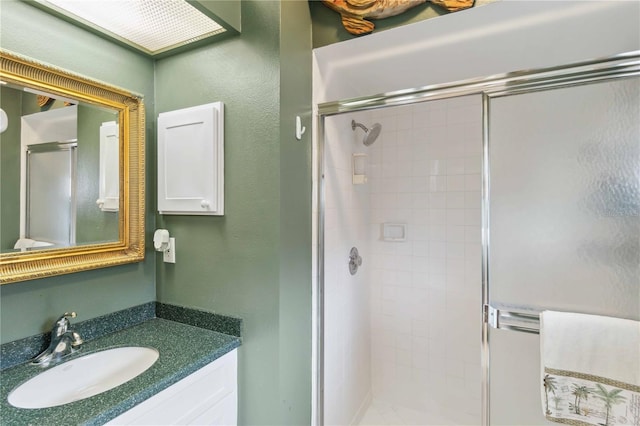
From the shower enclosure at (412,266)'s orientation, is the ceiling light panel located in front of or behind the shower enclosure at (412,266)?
in front

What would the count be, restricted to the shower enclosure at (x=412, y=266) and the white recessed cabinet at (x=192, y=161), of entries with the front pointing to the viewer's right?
0

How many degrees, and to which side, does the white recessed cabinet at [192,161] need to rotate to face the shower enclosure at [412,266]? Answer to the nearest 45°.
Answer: approximately 135° to its left

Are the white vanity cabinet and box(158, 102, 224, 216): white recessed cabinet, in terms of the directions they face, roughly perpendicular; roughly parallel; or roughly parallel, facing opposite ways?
roughly perpendicular

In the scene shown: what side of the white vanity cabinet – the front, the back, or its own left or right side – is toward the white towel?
front

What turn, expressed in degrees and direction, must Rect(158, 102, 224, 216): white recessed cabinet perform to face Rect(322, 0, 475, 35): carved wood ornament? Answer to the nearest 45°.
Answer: approximately 90° to its left

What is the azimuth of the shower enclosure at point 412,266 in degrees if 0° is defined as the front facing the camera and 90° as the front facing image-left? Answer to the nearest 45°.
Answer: approximately 0°

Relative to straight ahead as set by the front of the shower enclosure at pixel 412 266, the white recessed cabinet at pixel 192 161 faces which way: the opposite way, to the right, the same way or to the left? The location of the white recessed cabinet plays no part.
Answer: the same way

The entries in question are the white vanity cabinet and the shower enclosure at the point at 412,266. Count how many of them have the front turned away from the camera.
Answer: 0

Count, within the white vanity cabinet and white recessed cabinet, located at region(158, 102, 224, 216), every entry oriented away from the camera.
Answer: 0

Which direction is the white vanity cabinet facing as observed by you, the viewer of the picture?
facing the viewer and to the right of the viewer

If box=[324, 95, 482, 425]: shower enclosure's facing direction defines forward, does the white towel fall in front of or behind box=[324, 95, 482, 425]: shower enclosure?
in front

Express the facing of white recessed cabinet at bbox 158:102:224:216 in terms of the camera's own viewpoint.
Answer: facing the viewer and to the left of the viewer
